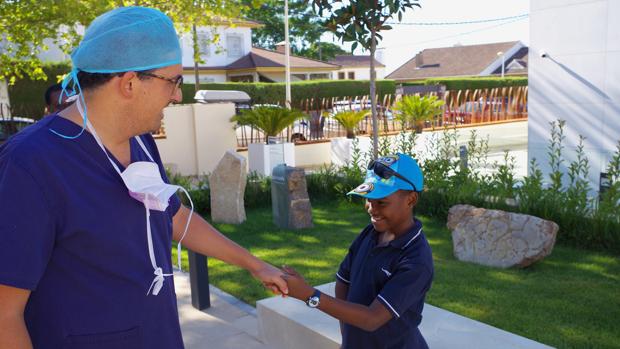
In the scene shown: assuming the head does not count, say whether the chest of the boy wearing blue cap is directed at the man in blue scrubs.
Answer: yes

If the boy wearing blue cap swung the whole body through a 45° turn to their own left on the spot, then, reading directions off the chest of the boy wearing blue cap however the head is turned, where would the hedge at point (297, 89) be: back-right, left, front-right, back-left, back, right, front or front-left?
back

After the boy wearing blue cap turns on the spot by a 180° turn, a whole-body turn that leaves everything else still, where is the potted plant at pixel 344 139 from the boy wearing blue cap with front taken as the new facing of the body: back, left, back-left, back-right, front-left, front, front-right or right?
front-left

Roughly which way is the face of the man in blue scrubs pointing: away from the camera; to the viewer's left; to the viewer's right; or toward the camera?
to the viewer's right

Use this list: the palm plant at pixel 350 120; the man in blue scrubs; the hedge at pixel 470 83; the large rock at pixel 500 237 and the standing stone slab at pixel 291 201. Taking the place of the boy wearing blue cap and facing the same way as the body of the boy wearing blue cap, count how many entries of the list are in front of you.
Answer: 1

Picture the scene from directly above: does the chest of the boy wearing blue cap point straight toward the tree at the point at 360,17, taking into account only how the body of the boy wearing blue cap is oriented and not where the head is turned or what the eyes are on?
no

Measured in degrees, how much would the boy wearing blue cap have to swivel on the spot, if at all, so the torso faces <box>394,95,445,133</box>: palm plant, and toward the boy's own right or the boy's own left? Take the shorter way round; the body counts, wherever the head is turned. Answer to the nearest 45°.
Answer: approximately 135° to the boy's own right

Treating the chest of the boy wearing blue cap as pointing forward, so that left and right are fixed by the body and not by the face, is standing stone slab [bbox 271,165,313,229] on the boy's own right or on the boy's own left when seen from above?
on the boy's own right

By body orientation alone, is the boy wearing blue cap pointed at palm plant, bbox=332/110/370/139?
no

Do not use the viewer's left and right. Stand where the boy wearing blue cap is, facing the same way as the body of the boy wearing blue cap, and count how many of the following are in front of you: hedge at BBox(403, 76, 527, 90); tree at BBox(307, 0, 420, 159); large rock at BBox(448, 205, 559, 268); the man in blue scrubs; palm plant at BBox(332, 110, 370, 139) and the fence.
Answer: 1

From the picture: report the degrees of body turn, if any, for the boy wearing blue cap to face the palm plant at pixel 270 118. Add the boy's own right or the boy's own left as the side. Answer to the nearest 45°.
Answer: approximately 135° to the boy's own right

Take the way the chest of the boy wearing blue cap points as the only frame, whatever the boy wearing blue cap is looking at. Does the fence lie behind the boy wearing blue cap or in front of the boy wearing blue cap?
behind

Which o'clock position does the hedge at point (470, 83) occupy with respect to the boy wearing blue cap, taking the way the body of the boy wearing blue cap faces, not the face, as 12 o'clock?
The hedge is roughly at 5 o'clock from the boy wearing blue cap.

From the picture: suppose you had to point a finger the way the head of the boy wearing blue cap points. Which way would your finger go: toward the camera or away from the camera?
toward the camera

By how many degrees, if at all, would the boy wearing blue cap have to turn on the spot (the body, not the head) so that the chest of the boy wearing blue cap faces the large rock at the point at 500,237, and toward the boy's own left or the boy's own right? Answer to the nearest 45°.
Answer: approximately 135° to the boy's own right
